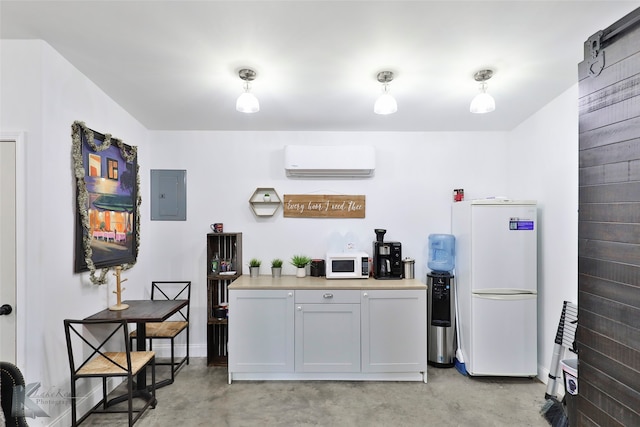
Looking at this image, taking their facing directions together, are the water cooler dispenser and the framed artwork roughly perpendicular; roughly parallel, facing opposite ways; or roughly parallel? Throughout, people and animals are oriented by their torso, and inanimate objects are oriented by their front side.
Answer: roughly perpendicular

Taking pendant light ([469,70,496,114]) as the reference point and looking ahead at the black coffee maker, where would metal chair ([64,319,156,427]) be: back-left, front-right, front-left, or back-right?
front-left

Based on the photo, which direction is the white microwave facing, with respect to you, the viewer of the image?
facing the viewer

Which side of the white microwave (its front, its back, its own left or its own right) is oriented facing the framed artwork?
right

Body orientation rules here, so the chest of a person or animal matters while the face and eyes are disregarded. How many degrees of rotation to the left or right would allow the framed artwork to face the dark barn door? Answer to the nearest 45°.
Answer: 0° — it already faces it

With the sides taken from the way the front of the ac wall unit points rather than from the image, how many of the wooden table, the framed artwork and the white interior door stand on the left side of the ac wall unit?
0

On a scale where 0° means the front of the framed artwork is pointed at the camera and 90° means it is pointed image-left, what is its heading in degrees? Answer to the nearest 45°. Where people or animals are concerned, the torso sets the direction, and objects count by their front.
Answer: approximately 315°

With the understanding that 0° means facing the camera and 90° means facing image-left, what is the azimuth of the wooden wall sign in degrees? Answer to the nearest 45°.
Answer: approximately 0°

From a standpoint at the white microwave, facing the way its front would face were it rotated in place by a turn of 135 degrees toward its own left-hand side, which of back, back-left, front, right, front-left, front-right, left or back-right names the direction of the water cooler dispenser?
front-right

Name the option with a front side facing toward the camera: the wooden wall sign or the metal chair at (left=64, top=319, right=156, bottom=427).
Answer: the wooden wall sign

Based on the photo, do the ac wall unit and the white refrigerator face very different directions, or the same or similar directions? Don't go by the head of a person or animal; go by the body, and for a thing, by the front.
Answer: same or similar directions

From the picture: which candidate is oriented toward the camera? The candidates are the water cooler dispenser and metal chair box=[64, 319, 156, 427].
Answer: the water cooler dispenser

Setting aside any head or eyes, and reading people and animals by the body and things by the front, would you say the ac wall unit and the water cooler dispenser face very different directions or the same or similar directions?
same or similar directions

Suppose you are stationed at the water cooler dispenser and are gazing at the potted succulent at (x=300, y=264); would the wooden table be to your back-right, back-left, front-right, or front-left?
front-left

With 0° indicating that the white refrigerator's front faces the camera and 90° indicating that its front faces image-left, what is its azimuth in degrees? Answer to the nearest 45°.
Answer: approximately 0°

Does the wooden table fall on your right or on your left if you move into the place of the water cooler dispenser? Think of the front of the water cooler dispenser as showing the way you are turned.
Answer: on your right

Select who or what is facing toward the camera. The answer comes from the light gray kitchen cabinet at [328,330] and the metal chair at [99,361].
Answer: the light gray kitchen cabinet

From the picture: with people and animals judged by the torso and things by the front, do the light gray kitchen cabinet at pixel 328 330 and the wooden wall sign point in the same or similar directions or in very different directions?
same or similar directions
